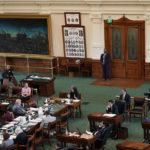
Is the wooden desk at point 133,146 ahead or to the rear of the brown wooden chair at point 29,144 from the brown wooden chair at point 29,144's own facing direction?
to the rear

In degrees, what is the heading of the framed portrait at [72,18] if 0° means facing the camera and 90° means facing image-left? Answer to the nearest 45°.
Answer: approximately 0°
